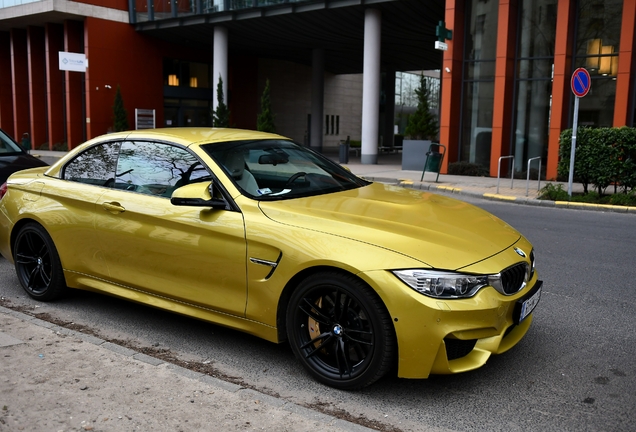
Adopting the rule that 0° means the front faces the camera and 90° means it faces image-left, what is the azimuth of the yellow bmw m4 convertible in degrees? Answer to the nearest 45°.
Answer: approximately 315°

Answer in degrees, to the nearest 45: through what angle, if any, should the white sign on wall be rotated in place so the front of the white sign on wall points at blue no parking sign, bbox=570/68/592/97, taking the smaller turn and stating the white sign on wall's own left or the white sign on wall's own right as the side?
approximately 45° to the white sign on wall's own left

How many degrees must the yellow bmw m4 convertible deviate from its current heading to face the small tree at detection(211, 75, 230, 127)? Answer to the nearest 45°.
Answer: approximately 135° to its left

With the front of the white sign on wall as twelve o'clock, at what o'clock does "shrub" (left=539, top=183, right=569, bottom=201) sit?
The shrub is roughly at 11 o'clock from the white sign on wall.

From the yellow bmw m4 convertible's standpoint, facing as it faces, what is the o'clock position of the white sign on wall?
The white sign on wall is roughly at 7 o'clock from the yellow bmw m4 convertible.

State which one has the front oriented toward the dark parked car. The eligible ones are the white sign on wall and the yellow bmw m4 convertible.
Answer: the white sign on wall

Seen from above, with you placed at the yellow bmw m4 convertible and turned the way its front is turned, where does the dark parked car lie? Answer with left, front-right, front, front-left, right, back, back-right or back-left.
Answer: back

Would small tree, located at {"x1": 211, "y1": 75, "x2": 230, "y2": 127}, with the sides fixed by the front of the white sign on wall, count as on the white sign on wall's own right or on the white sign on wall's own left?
on the white sign on wall's own left

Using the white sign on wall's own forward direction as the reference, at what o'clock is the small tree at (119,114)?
The small tree is roughly at 8 o'clock from the white sign on wall.

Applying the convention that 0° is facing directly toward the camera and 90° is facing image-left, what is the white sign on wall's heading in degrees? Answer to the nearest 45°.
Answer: approximately 0°
